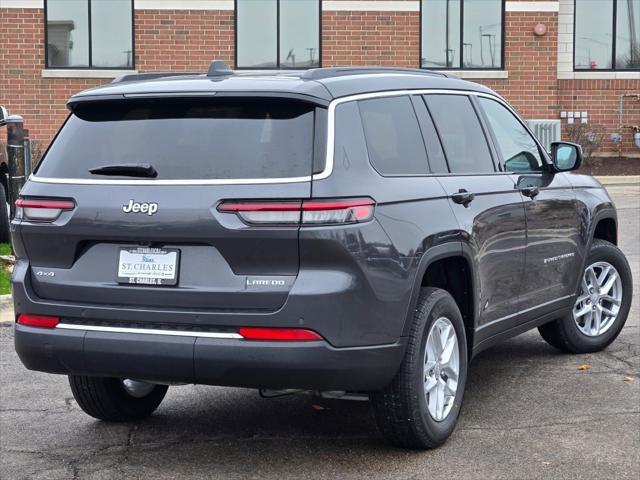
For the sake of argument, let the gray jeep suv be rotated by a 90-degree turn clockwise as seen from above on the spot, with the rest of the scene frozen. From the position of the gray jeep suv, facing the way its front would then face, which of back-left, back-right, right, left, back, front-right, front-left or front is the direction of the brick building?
back-left

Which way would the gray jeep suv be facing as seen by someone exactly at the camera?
facing away from the viewer and to the right of the viewer
